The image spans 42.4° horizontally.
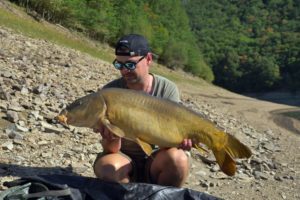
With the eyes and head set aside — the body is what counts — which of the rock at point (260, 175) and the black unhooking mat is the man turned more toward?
the black unhooking mat

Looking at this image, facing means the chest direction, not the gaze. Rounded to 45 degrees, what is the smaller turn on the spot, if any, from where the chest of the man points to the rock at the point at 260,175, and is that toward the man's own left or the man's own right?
approximately 135° to the man's own left

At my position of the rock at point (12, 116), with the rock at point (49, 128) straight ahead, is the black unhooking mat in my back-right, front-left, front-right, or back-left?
front-right

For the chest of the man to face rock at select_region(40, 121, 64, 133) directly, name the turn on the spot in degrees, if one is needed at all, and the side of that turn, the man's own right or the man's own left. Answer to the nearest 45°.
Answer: approximately 135° to the man's own right

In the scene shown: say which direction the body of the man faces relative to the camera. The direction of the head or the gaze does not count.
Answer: toward the camera

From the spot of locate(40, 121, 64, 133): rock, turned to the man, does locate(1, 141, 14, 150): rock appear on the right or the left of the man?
right

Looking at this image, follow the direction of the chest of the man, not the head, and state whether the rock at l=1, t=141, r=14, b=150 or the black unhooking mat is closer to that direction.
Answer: the black unhooking mat

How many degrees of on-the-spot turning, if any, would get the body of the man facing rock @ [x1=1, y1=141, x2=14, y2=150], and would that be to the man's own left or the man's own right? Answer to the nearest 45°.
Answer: approximately 135° to the man's own right
